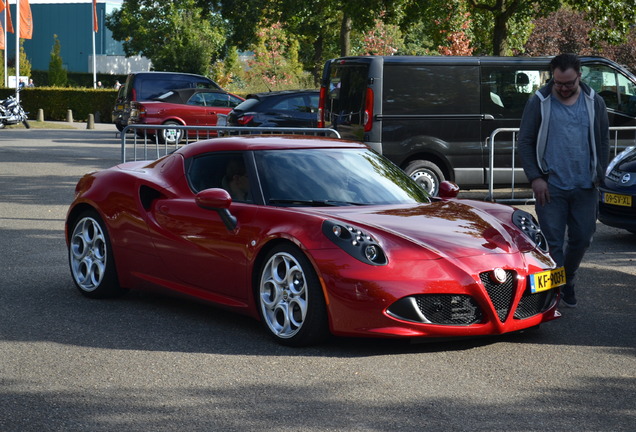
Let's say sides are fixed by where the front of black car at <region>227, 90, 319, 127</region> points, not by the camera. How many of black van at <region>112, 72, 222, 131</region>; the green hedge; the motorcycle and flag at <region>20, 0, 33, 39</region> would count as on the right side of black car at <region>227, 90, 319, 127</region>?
0

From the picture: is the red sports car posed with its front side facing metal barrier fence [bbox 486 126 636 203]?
no

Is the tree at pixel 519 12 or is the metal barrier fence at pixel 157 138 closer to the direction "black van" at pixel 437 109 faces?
the tree

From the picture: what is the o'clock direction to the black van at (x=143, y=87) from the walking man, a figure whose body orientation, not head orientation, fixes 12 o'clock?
The black van is roughly at 5 o'clock from the walking man.

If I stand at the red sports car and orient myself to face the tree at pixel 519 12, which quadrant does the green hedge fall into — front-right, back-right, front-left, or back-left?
front-left

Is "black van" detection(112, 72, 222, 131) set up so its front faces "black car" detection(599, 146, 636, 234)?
no

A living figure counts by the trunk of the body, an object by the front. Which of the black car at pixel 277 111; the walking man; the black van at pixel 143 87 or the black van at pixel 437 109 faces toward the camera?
the walking man

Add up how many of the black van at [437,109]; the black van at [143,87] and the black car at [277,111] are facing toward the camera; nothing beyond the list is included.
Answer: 0

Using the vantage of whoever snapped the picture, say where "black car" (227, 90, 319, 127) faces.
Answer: facing away from the viewer and to the right of the viewer

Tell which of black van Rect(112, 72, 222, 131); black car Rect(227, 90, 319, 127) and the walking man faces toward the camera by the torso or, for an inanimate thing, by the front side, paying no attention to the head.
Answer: the walking man

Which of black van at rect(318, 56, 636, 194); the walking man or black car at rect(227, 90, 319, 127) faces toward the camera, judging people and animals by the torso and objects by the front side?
the walking man

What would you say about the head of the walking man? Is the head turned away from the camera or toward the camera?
toward the camera

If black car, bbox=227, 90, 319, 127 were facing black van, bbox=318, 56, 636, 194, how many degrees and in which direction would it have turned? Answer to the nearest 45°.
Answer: approximately 135° to its right

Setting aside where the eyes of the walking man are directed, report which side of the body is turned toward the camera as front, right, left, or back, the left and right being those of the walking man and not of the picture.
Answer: front

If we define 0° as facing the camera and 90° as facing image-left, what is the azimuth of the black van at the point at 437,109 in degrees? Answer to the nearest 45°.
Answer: approximately 225°

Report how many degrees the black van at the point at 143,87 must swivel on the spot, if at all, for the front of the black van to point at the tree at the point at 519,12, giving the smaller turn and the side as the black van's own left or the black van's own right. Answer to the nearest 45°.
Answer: approximately 90° to the black van's own right

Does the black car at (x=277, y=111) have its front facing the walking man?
no
